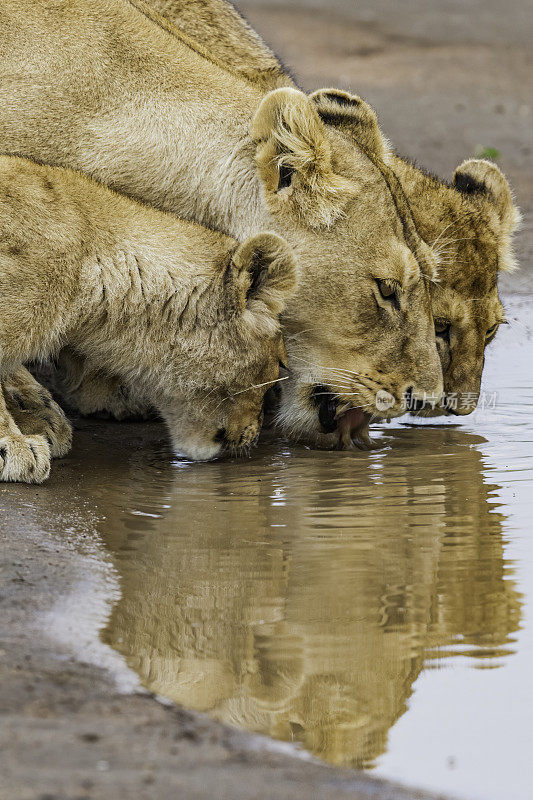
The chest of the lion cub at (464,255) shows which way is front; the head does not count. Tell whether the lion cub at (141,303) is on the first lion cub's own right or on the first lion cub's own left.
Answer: on the first lion cub's own right

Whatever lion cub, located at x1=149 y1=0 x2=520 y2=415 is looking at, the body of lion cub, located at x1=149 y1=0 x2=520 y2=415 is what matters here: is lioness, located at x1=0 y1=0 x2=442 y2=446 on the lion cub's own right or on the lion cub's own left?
on the lion cub's own right

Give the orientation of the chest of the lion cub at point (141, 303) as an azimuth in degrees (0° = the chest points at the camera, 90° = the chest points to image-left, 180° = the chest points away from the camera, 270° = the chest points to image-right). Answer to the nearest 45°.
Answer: approximately 270°

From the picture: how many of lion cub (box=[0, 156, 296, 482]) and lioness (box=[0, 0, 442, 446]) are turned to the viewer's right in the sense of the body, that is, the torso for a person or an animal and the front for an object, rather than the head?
2

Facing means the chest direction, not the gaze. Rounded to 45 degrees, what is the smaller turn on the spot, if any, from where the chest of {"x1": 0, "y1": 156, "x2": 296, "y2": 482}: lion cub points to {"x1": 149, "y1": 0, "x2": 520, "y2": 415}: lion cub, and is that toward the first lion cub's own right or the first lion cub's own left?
approximately 45° to the first lion cub's own left

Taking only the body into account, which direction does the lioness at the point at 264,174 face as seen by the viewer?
to the viewer's right

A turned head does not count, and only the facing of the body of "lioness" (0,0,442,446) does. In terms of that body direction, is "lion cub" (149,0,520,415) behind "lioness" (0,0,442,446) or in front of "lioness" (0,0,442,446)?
in front

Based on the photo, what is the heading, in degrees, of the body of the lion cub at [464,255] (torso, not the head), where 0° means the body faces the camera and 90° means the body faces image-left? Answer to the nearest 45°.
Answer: approximately 315°
